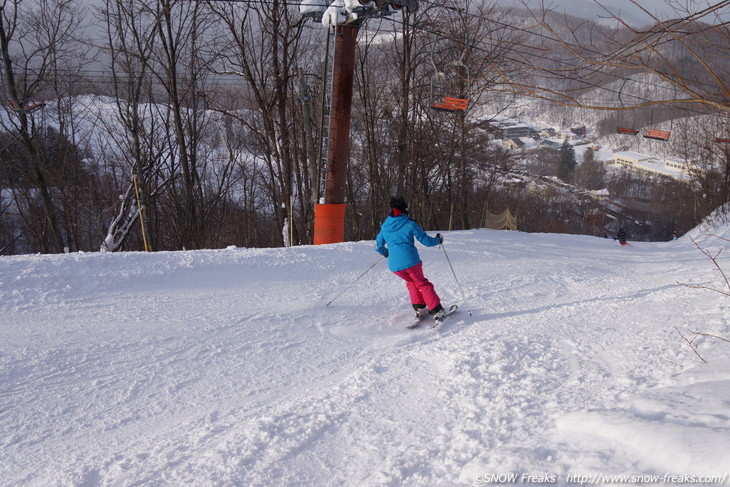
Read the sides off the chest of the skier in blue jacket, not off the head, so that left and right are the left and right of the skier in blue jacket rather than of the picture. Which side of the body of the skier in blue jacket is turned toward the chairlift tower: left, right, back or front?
front

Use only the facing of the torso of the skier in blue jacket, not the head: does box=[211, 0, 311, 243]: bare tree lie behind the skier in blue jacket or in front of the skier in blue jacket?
in front

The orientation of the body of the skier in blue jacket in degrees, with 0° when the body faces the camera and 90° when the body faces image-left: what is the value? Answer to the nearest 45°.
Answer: approximately 180°
